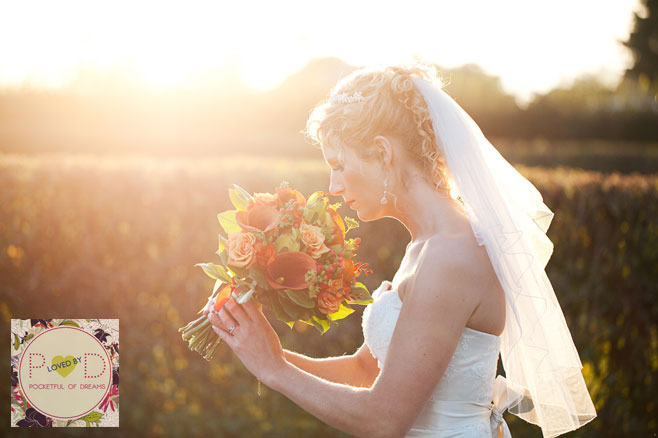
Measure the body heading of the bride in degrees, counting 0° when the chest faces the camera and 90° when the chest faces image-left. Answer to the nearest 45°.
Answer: approximately 90°

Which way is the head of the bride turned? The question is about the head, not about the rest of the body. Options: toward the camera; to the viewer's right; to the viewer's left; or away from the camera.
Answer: to the viewer's left
